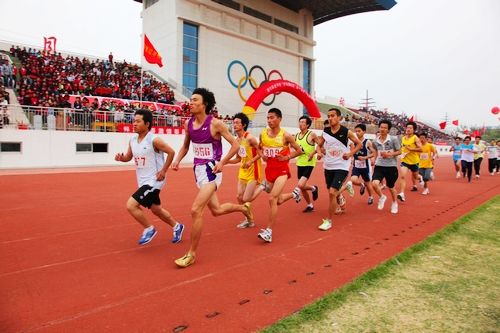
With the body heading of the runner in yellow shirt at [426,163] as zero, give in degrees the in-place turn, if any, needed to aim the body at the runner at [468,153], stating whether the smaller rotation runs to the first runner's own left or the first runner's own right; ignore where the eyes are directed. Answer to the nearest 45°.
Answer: approximately 135° to the first runner's own right

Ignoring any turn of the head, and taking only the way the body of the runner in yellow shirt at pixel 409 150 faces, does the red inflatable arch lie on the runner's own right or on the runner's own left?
on the runner's own right

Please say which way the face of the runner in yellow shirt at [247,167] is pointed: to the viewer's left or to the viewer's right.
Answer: to the viewer's left

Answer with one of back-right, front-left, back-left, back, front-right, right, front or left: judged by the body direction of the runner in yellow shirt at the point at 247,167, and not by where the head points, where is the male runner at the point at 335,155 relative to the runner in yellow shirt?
back-left

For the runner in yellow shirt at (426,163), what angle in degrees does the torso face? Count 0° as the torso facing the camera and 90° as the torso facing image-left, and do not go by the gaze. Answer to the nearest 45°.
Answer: approximately 45°

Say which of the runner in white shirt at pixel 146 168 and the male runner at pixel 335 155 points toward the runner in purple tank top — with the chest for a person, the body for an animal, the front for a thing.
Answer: the male runner

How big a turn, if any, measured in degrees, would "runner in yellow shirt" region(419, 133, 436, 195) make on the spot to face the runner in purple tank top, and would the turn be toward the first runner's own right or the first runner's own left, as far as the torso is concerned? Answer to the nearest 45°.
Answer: approximately 45° to the first runner's own left

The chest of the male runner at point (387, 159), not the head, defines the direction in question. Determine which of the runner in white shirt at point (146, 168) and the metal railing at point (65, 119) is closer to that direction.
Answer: the runner in white shirt

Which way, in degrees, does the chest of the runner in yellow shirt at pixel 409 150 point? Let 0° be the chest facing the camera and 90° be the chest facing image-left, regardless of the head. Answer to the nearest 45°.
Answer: approximately 45°

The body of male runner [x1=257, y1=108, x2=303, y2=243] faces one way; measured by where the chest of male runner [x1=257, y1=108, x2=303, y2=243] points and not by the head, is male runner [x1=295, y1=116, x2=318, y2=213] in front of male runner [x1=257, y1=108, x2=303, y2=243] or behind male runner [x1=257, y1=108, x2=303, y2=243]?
behind

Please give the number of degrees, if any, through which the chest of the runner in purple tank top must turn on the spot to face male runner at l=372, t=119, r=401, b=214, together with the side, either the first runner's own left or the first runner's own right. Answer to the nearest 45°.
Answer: approximately 180°

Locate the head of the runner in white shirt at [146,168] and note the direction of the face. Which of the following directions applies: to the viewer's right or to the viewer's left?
to the viewer's left

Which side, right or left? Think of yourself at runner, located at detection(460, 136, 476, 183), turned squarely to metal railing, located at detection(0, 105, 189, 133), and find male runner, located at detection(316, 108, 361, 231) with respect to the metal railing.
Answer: left

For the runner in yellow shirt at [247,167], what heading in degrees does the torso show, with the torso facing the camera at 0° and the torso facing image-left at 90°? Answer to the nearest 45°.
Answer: approximately 45°

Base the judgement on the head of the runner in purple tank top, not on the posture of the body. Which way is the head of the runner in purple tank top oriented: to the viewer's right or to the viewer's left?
to the viewer's left

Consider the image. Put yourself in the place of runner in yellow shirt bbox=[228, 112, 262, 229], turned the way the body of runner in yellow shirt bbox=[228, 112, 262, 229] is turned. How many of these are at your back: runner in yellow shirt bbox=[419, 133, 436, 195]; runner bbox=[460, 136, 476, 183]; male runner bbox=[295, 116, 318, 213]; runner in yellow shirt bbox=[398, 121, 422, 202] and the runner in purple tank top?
4

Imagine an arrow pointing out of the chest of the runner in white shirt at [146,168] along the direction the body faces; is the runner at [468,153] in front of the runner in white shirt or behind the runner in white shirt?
behind
